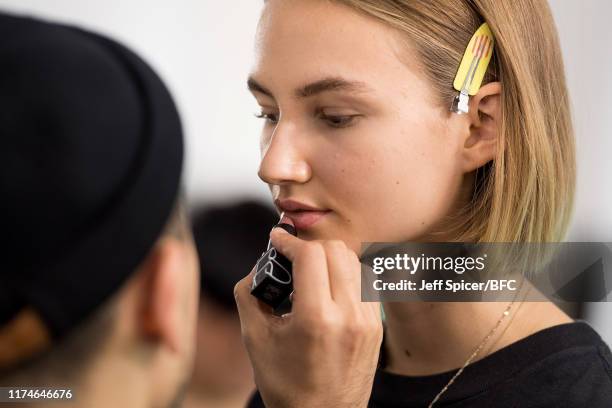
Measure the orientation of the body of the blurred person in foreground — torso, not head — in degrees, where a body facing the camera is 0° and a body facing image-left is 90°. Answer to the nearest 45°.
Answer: approximately 225°

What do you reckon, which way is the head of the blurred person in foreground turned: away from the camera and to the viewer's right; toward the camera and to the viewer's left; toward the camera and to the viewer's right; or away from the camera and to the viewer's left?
away from the camera and to the viewer's right
